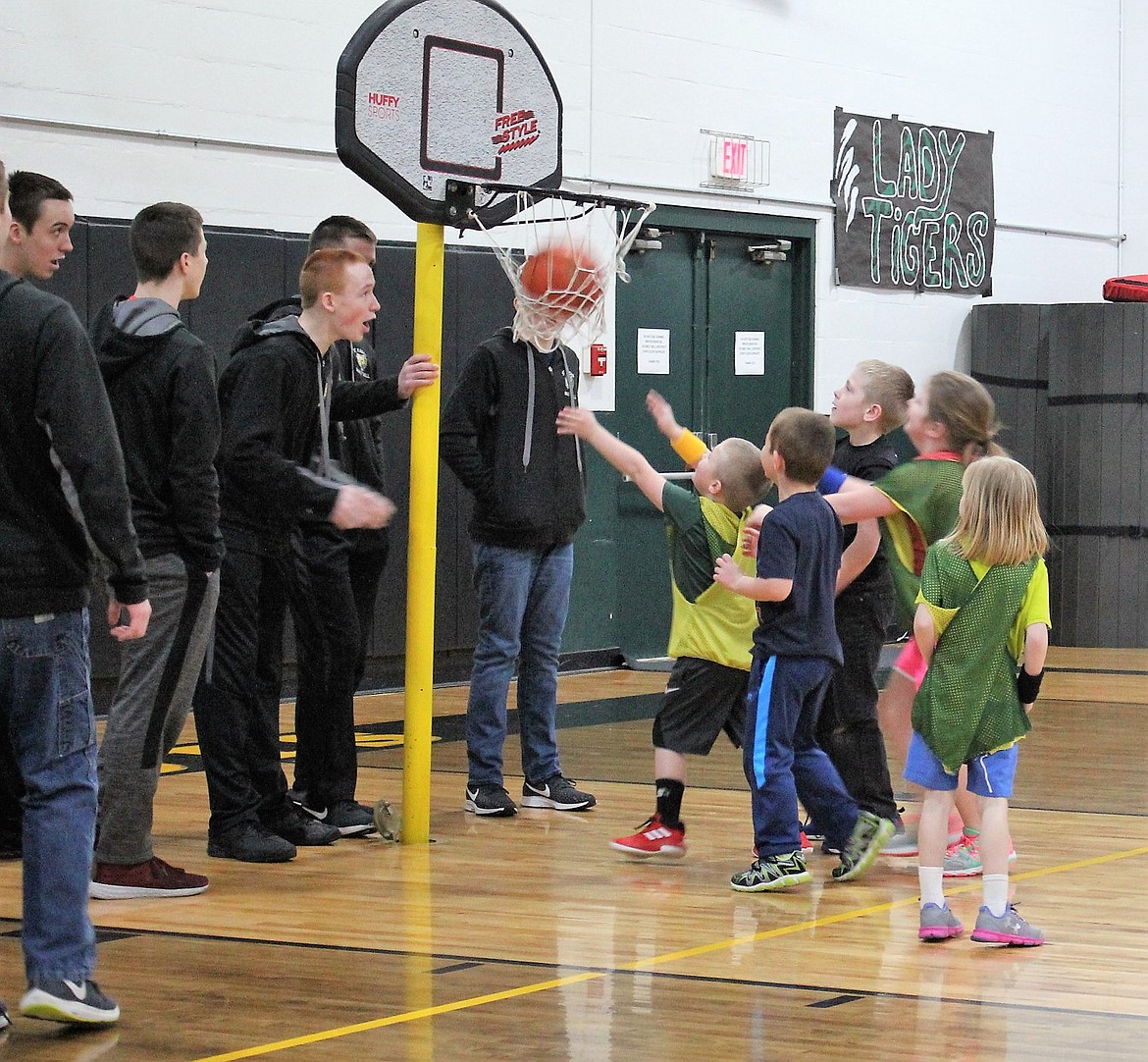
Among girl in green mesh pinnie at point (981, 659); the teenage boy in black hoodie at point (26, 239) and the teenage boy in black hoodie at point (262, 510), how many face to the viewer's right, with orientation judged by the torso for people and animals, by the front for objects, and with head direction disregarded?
2

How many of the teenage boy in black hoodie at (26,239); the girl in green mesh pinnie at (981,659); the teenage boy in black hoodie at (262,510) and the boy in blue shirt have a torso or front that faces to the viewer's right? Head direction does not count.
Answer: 2

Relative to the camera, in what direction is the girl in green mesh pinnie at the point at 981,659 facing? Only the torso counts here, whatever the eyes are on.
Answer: away from the camera

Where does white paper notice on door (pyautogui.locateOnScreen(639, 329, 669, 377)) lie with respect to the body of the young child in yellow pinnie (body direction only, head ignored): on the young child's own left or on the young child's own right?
on the young child's own right

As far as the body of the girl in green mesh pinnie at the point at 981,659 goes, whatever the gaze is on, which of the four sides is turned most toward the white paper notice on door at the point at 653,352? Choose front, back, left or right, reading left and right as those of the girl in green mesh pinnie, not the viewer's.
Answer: front

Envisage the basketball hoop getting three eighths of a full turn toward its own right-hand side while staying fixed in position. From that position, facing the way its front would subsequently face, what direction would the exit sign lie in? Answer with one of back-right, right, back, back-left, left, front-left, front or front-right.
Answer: right

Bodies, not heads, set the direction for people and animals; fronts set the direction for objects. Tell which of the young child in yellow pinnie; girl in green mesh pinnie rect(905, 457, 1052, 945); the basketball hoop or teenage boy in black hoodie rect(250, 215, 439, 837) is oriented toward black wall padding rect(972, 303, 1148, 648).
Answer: the girl in green mesh pinnie

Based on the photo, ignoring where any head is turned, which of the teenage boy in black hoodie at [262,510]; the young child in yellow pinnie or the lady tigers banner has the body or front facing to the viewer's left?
the young child in yellow pinnie

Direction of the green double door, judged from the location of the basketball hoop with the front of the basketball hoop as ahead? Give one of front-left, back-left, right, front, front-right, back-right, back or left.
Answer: back-left

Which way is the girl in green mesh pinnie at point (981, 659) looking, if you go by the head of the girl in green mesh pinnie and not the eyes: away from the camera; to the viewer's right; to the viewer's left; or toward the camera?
away from the camera

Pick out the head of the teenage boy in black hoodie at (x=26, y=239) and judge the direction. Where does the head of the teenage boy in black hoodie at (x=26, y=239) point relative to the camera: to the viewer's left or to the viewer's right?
to the viewer's right

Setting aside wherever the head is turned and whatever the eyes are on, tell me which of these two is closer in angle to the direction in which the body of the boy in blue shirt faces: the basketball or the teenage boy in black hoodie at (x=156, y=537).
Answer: the basketball

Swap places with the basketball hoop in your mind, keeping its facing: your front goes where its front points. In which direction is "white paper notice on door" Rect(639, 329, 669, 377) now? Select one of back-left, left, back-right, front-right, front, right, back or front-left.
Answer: back-left

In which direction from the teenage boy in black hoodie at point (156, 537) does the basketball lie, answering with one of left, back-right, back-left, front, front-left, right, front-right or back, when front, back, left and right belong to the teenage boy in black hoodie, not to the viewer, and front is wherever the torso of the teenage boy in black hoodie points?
front

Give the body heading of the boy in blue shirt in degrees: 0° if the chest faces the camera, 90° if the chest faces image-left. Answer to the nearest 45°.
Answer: approximately 135°

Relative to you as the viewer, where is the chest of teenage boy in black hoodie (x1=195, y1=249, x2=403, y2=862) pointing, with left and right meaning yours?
facing to the right of the viewer

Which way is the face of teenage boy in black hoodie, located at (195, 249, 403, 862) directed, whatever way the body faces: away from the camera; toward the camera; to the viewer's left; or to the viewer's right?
to the viewer's right

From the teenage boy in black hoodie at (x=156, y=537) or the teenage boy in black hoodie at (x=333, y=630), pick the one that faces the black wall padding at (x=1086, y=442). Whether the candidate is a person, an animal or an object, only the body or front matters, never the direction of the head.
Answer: the teenage boy in black hoodie at (x=156, y=537)

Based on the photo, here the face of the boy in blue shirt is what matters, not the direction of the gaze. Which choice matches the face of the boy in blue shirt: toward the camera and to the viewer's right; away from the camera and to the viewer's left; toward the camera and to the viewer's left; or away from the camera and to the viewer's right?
away from the camera and to the viewer's left
